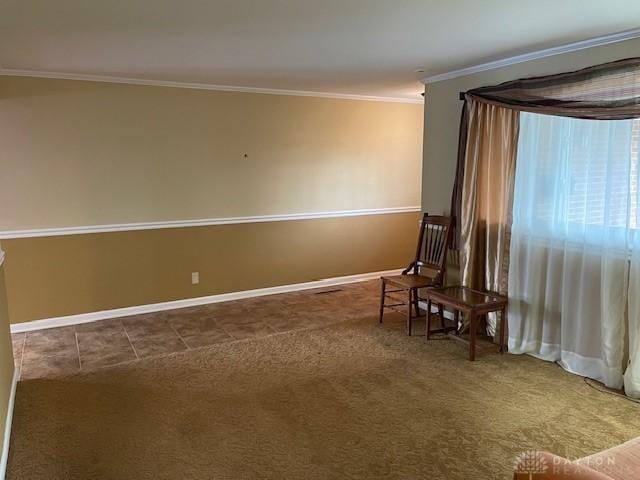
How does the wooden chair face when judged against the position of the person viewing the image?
facing the viewer and to the left of the viewer

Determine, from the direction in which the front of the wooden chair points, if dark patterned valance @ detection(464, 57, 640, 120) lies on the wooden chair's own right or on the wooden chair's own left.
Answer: on the wooden chair's own left

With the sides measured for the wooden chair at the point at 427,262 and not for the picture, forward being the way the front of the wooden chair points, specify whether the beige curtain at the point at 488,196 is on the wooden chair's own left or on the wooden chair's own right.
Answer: on the wooden chair's own left

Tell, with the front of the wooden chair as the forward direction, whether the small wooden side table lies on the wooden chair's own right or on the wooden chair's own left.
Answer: on the wooden chair's own left

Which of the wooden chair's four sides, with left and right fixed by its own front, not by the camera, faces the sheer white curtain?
left

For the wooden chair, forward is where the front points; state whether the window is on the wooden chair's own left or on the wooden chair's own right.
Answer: on the wooden chair's own left
